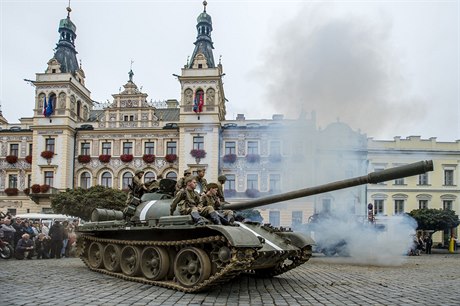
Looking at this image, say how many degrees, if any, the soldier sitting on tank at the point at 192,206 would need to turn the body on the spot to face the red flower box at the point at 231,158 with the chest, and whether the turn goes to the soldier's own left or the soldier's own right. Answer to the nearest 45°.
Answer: approximately 135° to the soldier's own left

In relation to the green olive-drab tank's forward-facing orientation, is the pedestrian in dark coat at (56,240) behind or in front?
behind

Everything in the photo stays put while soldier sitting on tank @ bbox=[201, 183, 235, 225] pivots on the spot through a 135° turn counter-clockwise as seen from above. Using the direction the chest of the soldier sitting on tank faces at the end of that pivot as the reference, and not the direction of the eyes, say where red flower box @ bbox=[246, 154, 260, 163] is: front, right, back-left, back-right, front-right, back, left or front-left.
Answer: front

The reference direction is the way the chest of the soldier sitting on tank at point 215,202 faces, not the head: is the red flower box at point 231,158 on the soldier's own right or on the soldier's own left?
on the soldier's own left

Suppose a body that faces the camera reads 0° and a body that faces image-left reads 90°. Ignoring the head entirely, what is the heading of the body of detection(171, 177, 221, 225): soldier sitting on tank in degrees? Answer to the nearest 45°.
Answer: approximately 315°

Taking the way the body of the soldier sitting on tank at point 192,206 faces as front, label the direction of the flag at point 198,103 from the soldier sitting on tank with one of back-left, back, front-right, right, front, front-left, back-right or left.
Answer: back-left

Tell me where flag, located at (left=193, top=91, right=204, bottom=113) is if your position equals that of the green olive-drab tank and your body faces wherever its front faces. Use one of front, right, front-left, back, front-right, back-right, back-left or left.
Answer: back-left

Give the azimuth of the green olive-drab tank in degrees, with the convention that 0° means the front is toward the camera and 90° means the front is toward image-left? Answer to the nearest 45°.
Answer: approximately 315°
